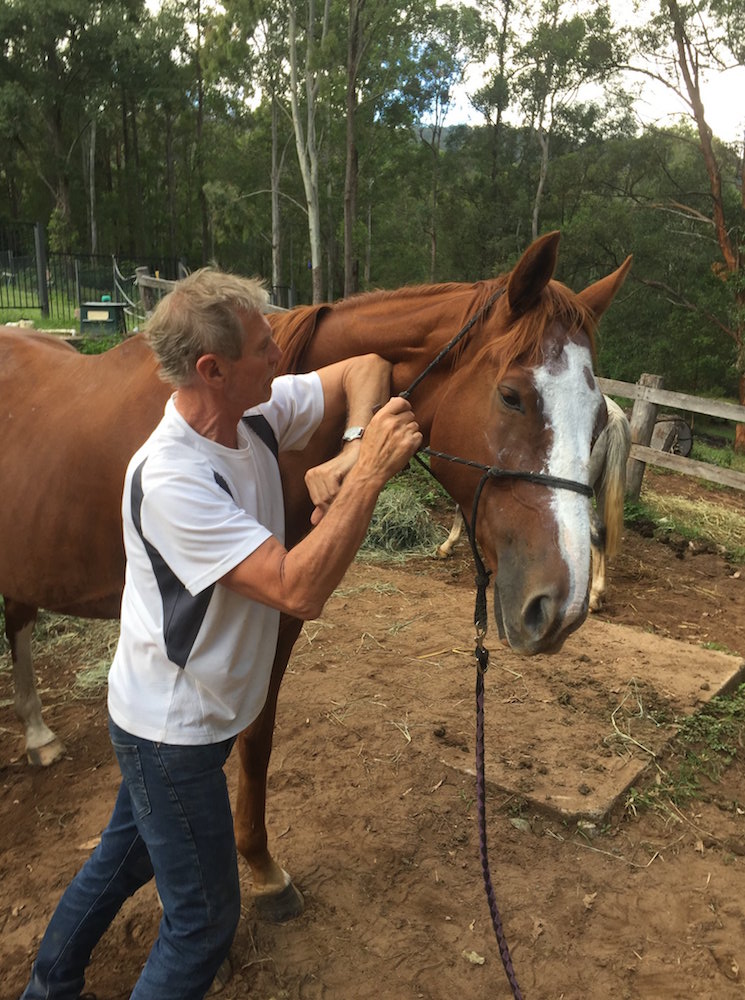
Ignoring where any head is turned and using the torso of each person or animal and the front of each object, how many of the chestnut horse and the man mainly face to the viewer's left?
0

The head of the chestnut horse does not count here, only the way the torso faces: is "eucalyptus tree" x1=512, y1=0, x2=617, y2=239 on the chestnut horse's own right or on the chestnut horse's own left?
on the chestnut horse's own left

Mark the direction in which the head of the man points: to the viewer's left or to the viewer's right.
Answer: to the viewer's right

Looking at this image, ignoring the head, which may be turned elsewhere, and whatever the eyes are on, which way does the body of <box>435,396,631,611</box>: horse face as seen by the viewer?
to the viewer's left

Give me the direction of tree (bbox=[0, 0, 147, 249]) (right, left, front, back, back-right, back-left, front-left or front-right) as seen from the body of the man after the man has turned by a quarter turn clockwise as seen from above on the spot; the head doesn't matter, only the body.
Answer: back

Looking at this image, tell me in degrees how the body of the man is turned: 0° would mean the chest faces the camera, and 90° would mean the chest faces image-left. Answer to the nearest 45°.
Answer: approximately 270°

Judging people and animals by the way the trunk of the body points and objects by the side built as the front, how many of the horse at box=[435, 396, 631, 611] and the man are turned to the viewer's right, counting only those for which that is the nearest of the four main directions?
1

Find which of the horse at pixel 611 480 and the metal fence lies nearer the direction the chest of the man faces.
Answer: the horse

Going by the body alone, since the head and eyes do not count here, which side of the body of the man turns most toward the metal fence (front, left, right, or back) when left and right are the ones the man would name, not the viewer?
left

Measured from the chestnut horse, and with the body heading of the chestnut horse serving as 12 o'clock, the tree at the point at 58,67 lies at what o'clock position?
The tree is roughly at 7 o'clock from the chestnut horse.

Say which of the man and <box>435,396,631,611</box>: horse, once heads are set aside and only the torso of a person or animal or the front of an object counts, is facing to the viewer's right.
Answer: the man

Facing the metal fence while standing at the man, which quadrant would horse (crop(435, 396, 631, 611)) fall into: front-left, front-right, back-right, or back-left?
front-right

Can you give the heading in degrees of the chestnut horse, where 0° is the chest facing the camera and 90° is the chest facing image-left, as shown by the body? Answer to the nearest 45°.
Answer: approximately 315°
